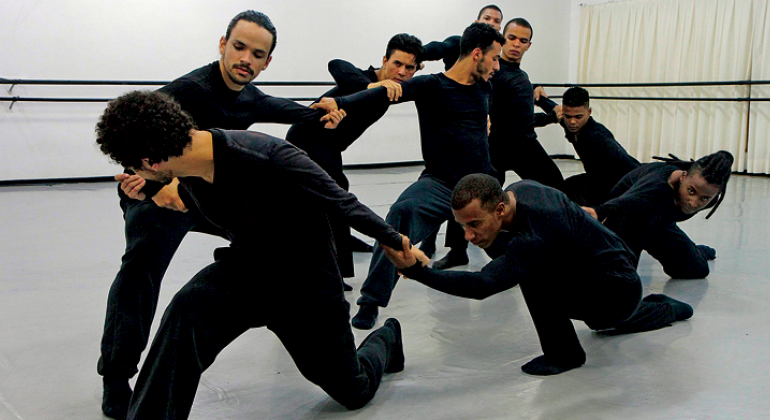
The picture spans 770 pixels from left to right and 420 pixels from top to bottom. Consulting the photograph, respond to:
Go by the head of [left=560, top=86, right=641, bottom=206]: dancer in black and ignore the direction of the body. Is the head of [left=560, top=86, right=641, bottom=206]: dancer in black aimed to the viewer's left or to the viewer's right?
to the viewer's left

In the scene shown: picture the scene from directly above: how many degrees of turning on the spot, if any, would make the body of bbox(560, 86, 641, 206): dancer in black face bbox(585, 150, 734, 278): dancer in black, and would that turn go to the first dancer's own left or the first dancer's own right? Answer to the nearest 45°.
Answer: approximately 45° to the first dancer's own left

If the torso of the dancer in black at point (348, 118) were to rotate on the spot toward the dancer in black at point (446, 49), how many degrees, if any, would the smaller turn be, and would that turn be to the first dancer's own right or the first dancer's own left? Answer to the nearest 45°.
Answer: approximately 90° to the first dancer's own left

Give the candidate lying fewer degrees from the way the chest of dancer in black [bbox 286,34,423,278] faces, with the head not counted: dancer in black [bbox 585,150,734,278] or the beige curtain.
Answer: the dancer in black

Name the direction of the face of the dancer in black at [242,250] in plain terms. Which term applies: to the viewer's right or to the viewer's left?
to the viewer's left

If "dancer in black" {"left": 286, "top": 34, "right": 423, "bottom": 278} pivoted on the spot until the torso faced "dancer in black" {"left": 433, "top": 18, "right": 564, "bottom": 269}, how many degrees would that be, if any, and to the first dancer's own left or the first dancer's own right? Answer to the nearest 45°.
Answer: approximately 90° to the first dancer's own left

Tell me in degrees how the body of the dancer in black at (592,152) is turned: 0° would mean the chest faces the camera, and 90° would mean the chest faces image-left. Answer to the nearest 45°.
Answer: approximately 45°

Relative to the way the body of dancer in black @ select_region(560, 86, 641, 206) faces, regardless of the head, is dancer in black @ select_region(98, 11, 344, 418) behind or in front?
in front

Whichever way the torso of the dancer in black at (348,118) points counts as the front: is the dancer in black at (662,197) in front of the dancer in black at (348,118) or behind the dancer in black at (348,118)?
in front

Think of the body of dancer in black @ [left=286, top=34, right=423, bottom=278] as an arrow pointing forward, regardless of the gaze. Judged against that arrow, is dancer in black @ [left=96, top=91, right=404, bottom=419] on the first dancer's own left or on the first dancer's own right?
on the first dancer's own right

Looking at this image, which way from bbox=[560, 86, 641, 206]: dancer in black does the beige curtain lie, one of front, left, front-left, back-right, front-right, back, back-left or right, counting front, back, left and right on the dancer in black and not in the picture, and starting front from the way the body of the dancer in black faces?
back-right
